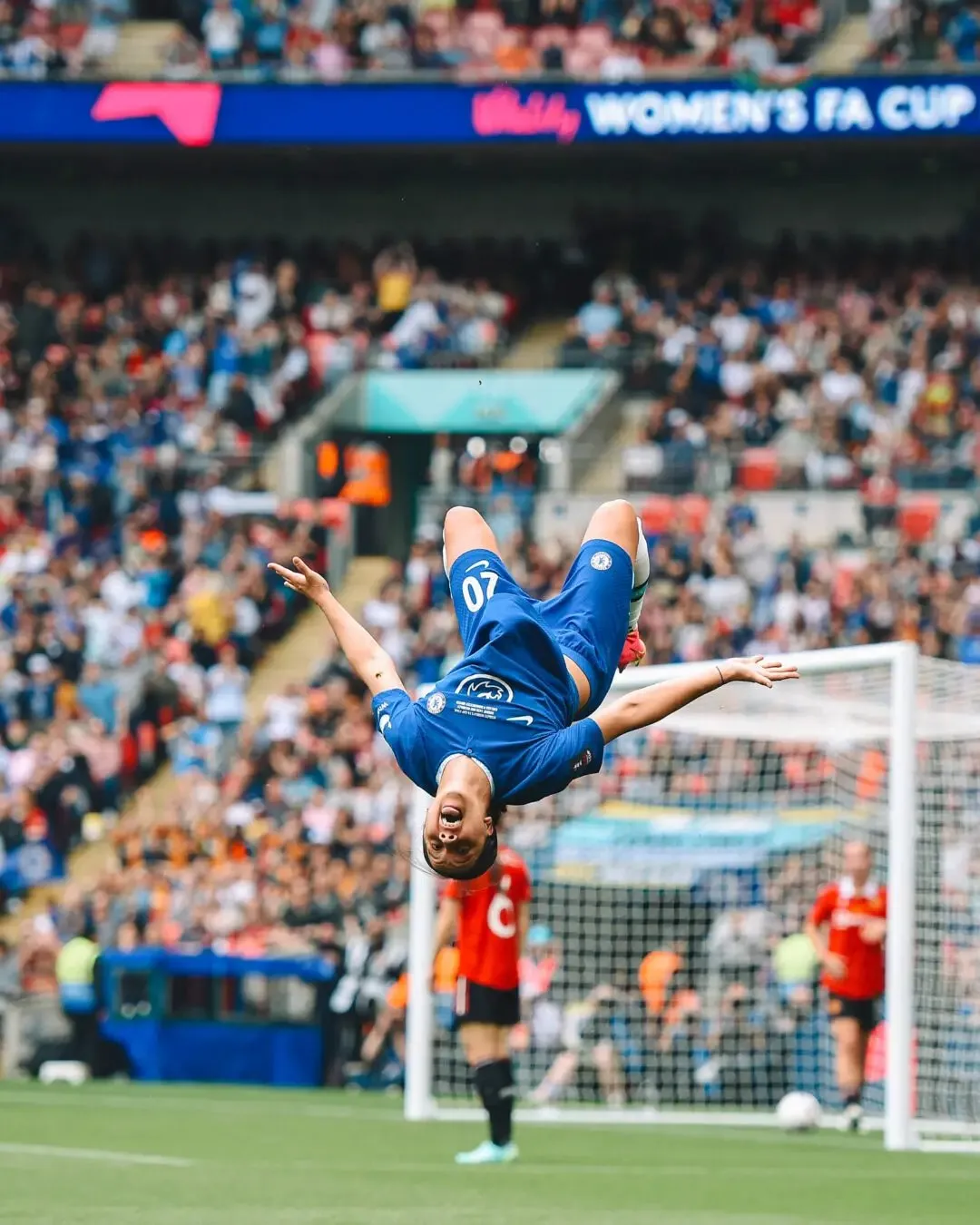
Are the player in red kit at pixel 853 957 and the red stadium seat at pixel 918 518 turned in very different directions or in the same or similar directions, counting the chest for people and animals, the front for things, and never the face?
same or similar directions

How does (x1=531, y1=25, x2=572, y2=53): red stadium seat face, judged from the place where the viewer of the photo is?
facing the viewer

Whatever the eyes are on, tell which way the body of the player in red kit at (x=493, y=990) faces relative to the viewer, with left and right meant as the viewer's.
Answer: facing away from the viewer and to the left of the viewer

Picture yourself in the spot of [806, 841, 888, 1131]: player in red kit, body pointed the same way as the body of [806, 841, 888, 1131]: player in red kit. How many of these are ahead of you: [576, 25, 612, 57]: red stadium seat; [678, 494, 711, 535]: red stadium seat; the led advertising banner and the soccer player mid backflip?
1

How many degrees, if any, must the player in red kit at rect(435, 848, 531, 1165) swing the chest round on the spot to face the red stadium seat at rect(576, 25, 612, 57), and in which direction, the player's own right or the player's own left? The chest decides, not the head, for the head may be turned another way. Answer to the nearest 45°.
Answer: approximately 45° to the player's own right

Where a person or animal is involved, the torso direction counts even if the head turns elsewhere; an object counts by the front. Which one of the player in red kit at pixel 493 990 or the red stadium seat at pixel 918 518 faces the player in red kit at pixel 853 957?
the red stadium seat

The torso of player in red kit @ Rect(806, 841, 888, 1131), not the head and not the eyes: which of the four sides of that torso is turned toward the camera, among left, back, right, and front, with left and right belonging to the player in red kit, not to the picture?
front

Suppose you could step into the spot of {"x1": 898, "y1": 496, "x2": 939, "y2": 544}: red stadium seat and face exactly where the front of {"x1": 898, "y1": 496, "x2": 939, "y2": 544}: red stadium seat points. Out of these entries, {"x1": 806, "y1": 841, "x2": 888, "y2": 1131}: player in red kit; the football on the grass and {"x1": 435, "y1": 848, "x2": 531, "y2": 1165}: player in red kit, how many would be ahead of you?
3

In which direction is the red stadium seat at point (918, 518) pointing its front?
toward the camera

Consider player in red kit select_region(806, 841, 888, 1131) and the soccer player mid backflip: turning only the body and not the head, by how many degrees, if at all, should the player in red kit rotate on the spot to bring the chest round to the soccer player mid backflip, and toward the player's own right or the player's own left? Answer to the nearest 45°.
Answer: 0° — they already face them

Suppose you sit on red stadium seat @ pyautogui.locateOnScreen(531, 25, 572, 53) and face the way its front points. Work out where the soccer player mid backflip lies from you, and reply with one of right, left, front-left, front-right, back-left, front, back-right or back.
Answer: front
